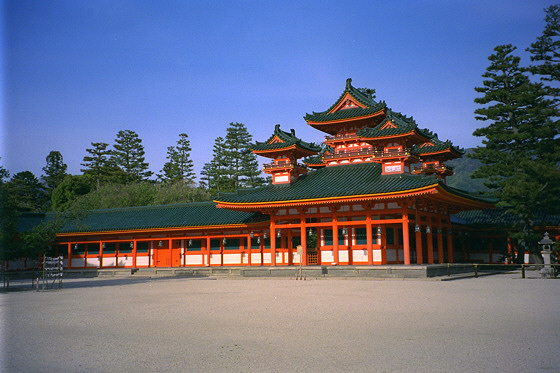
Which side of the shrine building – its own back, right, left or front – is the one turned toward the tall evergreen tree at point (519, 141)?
left

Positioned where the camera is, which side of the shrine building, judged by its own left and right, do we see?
front
